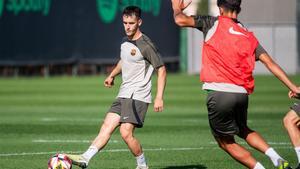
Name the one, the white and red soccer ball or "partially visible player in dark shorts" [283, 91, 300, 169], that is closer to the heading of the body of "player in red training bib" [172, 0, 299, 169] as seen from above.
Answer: the white and red soccer ball

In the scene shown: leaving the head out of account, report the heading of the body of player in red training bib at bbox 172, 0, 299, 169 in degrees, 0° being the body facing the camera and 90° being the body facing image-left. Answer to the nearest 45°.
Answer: approximately 135°

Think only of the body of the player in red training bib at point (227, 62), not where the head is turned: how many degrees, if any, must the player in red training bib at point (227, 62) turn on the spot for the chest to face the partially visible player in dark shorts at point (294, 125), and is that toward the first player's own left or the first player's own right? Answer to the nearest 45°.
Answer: approximately 90° to the first player's own right

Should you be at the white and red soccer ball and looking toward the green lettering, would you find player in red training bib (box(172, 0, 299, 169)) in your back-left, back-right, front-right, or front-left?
back-right

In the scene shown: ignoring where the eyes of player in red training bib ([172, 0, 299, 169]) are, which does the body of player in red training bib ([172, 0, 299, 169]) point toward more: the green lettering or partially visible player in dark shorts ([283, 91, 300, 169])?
the green lettering

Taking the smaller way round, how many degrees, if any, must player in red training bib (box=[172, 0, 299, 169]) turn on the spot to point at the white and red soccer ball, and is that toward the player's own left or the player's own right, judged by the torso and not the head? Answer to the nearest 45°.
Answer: approximately 45° to the player's own left

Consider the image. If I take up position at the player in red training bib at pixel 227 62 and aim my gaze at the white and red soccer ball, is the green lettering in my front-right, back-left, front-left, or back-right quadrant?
front-right

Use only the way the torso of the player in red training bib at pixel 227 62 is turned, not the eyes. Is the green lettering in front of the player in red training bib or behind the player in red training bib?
in front
